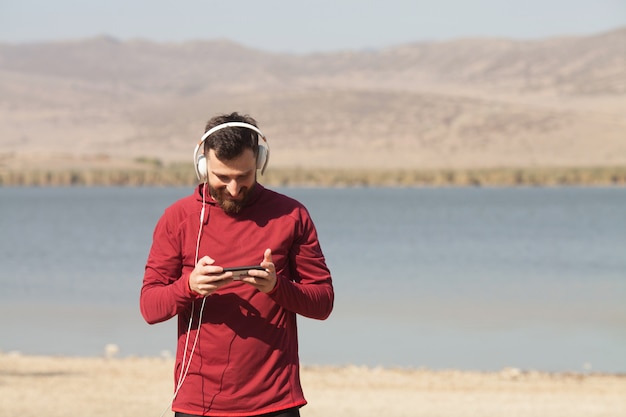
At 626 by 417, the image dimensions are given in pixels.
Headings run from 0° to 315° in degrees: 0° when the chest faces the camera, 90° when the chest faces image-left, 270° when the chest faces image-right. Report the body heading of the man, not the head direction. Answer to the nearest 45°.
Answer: approximately 0°
